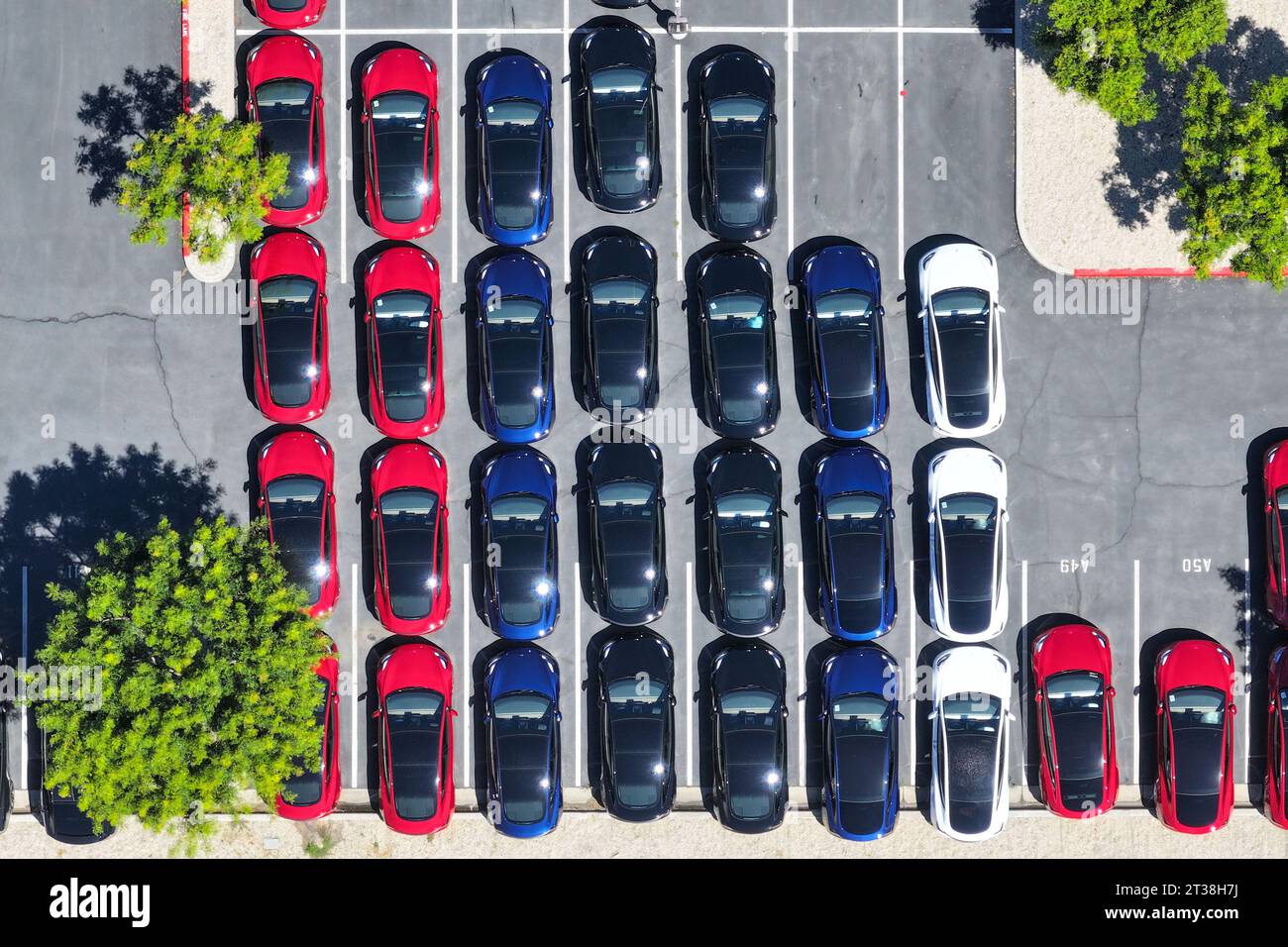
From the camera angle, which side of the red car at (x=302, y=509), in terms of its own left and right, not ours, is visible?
back

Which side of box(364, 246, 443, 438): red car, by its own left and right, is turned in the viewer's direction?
back

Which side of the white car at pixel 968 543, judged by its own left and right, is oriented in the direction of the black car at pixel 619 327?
left

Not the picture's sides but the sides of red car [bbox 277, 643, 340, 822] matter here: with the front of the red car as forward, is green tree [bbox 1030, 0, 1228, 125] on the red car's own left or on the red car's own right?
on the red car's own right

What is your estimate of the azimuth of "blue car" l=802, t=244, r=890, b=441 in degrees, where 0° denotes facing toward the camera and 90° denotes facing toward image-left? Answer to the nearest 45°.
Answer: approximately 180°

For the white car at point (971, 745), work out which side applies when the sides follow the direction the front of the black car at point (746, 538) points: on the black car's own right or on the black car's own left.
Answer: on the black car's own right

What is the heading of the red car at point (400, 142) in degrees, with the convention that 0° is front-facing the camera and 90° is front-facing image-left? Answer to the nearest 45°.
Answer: approximately 180°

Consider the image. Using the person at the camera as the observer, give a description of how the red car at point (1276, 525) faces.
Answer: facing away from the viewer

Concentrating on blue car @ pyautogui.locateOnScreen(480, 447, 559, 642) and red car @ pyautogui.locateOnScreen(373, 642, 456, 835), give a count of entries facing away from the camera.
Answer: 2

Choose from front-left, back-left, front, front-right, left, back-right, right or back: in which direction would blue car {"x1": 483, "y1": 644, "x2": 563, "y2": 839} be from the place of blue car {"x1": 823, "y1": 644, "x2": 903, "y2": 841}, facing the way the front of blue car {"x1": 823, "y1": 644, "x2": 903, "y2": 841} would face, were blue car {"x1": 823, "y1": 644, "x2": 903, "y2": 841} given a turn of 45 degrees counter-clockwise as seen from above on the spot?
front-left

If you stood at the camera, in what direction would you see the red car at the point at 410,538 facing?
facing away from the viewer

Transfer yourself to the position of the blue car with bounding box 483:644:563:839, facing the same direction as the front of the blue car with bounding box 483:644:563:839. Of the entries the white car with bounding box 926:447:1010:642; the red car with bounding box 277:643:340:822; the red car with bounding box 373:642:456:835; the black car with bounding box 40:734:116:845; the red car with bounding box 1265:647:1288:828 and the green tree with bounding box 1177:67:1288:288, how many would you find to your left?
3
